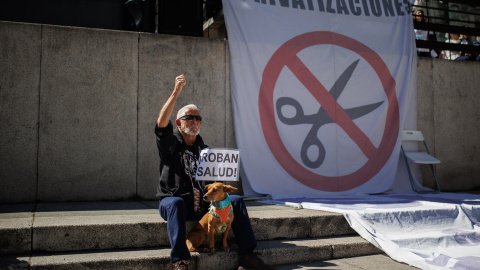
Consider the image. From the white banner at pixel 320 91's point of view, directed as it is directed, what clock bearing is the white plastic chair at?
The white plastic chair is roughly at 8 o'clock from the white banner.

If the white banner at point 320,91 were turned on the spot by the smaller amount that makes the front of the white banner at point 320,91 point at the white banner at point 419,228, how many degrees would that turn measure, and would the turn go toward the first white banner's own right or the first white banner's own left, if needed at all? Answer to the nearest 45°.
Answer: approximately 45° to the first white banner's own left

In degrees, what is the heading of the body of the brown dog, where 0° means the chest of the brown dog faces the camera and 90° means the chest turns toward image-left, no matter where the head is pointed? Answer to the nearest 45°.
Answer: approximately 315°

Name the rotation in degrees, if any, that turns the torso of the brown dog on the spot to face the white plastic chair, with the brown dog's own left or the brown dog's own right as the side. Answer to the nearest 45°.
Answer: approximately 90° to the brown dog's own left

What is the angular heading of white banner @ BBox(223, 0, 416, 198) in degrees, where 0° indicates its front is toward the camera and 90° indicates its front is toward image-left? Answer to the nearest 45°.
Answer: approximately 0°
